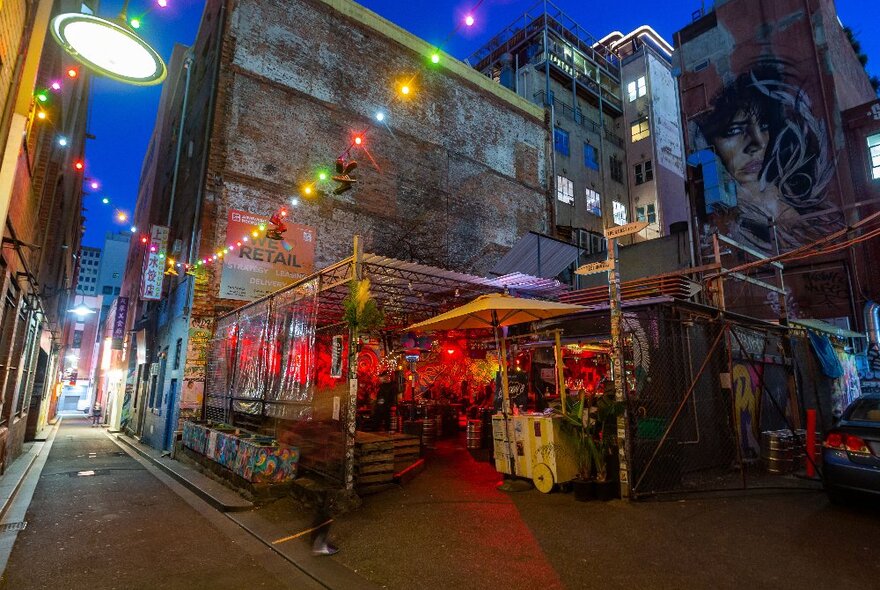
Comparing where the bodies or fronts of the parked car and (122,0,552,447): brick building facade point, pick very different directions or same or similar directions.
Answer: very different directions

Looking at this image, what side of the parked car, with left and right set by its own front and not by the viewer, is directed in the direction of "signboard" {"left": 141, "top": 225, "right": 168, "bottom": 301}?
left

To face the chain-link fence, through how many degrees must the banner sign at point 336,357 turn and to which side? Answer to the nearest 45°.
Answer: approximately 90° to its left

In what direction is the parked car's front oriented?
away from the camera
